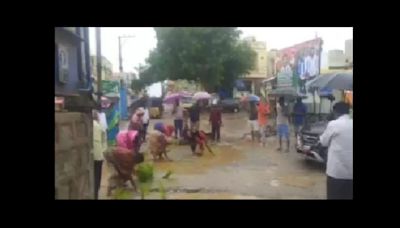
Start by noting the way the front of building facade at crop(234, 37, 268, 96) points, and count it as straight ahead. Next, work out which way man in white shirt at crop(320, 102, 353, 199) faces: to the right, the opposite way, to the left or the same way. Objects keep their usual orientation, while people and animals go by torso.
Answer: the opposite way

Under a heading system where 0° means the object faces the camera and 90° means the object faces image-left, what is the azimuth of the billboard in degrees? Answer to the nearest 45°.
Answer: approximately 45°

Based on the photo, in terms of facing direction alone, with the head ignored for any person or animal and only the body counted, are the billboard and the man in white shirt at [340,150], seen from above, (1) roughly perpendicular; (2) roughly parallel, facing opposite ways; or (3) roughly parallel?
roughly perpendicular

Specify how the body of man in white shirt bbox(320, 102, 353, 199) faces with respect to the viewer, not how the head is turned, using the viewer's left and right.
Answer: facing away from the viewer and to the left of the viewer

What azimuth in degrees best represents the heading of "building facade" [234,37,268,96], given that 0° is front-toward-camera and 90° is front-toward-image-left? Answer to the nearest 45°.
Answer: approximately 45°

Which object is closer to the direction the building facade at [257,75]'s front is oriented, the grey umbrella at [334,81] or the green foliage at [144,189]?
the green foliage
